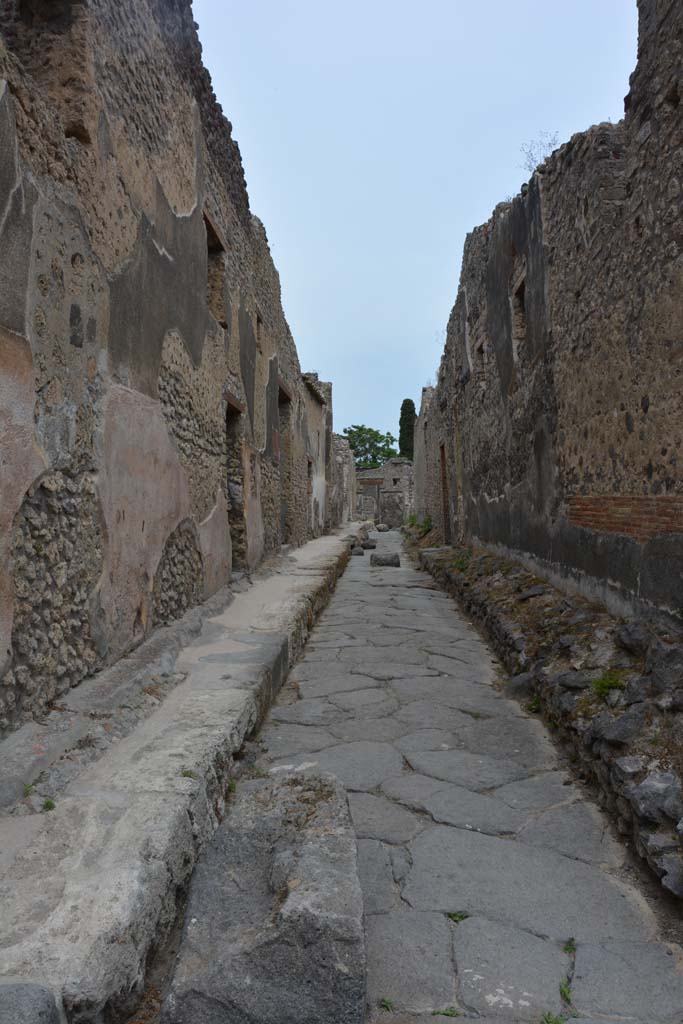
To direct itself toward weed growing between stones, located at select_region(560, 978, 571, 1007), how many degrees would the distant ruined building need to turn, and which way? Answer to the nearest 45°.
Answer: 0° — it already faces it

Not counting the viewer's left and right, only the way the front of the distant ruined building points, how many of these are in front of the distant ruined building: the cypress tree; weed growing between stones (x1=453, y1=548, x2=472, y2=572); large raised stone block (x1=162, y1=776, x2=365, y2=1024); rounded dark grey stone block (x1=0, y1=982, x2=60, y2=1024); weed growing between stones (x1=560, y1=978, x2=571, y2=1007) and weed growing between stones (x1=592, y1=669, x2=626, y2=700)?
5

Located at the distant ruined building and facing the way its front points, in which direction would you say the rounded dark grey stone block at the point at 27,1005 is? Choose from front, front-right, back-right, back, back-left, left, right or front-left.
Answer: front

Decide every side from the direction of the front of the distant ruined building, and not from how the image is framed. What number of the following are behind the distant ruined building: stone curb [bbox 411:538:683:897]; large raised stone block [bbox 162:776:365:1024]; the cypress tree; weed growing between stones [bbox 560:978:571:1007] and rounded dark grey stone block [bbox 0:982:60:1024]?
1

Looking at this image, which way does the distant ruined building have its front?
toward the camera

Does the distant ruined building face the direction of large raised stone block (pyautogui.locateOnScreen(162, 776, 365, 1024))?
yes

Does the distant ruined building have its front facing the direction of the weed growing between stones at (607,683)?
yes

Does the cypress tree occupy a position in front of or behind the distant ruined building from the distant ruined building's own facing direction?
behind

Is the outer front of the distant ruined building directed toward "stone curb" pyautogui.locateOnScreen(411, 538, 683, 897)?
yes

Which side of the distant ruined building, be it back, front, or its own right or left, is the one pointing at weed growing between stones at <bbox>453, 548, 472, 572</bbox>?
front
